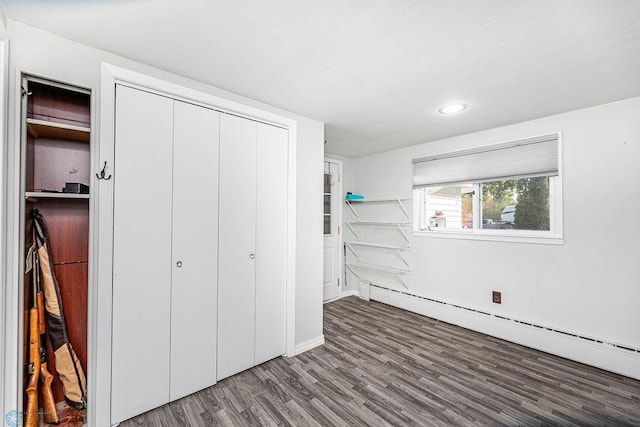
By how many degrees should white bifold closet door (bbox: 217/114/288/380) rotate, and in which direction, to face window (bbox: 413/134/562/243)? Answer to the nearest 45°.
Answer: approximately 45° to its left

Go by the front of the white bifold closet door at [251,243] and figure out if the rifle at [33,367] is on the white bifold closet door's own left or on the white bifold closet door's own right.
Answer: on the white bifold closet door's own right

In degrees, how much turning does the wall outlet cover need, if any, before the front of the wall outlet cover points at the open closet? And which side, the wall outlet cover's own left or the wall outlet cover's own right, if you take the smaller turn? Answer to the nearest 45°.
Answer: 0° — it already faces it

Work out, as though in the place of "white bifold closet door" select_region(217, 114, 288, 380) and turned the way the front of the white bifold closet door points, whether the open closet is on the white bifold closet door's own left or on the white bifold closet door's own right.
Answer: on the white bifold closet door's own right

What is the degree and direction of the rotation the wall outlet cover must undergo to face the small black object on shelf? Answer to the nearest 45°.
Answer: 0° — it already faces it

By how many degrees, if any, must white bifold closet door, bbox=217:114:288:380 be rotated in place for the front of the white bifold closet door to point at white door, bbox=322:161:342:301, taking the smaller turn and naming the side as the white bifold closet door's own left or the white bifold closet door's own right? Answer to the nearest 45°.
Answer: approximately 90° to the white bifold closet door's own left

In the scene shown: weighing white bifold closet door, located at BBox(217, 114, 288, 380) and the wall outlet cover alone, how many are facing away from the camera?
0

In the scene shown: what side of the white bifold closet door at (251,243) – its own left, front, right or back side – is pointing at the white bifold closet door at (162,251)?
right

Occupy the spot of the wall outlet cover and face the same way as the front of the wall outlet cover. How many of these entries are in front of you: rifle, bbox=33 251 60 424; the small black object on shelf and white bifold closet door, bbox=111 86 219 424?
3

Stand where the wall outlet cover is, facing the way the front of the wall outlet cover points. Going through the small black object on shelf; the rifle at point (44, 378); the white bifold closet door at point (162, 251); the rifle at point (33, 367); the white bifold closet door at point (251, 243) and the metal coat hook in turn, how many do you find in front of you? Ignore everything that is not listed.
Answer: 6

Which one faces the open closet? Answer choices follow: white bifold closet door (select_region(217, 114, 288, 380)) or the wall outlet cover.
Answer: the wall outlet cover

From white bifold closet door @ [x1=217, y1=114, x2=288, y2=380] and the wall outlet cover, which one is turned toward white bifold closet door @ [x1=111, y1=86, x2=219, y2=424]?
the wall outlet cover

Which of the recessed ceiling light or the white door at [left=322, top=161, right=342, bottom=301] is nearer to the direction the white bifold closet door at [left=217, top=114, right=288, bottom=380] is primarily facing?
the recessed ceiling light

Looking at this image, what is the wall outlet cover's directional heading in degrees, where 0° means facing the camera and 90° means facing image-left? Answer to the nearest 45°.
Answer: approximately 45°

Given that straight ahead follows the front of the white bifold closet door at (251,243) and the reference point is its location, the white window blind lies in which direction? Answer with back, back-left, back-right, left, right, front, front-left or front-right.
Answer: front-left

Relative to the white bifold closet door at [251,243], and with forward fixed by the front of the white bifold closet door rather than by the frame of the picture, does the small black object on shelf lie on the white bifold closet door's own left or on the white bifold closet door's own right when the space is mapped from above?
on the white bifold closet door's own right

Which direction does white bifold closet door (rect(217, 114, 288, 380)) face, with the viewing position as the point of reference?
facing the viewer and to the right of the viewer
